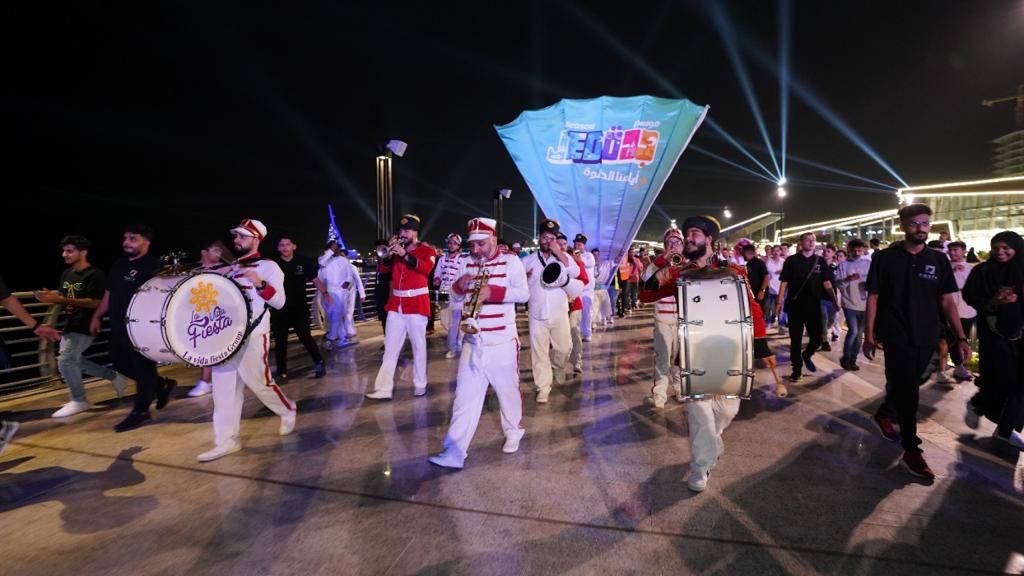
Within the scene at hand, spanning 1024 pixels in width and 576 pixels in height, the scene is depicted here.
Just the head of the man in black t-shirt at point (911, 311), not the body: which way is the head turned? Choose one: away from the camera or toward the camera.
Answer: toward the camera

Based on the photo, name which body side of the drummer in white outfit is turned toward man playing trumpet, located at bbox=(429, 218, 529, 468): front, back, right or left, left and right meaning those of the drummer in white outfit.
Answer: left

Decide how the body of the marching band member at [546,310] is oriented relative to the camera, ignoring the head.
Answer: toward the camera

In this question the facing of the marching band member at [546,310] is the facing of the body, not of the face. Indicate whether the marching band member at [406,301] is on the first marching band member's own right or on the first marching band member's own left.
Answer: on the first marching band member's own right

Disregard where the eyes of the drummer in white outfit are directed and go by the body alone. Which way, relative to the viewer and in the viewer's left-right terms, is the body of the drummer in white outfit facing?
facing the viewer and to the left of the viewer

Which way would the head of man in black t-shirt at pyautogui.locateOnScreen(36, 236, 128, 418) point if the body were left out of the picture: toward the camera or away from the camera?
toward the camera

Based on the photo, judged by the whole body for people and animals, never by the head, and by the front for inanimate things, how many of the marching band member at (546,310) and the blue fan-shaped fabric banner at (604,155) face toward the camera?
2

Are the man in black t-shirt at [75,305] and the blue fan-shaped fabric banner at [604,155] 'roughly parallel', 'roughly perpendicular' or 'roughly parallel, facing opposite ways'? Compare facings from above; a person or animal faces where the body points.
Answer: roughly parallel

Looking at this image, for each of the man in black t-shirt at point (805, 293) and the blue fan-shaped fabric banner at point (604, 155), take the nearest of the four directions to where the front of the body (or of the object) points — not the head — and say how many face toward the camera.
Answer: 2

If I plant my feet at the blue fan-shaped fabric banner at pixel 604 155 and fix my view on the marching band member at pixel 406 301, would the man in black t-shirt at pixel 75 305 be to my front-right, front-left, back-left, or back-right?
front-right

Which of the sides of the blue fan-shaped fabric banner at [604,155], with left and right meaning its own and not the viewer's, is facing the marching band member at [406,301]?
front

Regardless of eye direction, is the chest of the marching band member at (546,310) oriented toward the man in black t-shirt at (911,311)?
no

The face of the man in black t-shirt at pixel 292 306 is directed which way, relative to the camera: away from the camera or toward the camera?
toward the camera

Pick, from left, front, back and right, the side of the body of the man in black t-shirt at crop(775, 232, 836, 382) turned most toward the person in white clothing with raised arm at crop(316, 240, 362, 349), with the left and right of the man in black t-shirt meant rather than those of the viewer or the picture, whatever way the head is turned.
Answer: right

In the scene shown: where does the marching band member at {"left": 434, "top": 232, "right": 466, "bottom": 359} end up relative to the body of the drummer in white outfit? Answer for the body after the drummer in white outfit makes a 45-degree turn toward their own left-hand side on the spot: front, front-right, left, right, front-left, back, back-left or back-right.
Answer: back-left

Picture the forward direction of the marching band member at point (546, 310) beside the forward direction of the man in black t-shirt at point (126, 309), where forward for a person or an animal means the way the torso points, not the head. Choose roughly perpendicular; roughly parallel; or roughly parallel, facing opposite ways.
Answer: roughly parallel

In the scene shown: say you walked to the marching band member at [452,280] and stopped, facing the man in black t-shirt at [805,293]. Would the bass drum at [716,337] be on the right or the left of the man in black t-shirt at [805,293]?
right

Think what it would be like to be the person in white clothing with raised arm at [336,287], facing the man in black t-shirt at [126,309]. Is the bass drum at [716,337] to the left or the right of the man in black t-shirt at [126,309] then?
left

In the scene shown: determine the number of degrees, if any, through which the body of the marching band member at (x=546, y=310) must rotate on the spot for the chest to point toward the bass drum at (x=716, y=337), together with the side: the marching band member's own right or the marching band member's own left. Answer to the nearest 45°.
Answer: approximately 45° to the marching band member's own left
